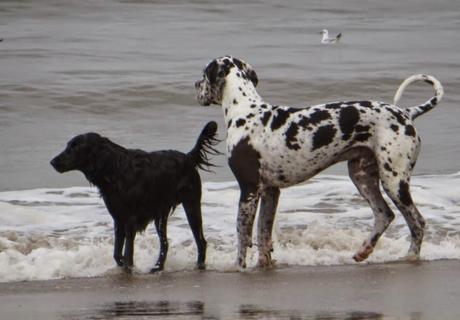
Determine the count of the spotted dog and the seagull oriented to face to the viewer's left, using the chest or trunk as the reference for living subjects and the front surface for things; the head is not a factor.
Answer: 2

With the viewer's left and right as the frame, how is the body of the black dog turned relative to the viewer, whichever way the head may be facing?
facing to the left of the viewer

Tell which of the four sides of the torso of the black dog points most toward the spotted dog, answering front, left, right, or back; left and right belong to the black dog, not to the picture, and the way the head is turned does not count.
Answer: back

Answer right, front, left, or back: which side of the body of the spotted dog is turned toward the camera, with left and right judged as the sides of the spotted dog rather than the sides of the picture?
left

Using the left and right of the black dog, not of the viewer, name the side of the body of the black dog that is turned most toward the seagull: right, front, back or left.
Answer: right

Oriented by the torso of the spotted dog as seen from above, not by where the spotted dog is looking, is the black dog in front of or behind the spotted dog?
in front

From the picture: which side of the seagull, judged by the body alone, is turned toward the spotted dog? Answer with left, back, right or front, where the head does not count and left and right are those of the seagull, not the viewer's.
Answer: left
